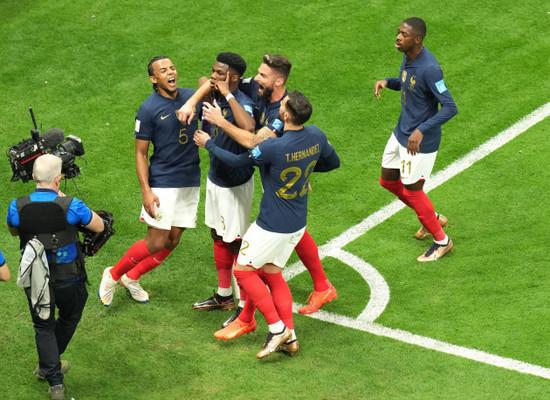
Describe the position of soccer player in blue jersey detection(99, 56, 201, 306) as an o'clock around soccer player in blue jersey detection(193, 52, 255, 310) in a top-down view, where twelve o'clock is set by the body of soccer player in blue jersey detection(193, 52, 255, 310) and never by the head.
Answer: soccer player in blue jersey detection(99, 56, 201, 306) is roughly at 2 o'clock from soccer player in blue jersey detection(193, 52, 255, 310).

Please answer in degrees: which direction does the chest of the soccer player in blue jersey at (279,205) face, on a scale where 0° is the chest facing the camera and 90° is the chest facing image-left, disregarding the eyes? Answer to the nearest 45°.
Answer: approximately 135°

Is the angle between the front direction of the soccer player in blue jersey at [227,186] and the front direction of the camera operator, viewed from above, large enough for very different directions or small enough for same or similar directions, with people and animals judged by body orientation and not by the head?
very different directions

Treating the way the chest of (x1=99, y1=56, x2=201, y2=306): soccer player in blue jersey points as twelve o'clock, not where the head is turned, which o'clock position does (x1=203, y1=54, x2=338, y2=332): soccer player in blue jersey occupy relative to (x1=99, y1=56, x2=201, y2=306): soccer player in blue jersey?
(x1=203, y1=54, x2=338, y2=332): soccer player in blue jersey is roughly at 11 o'clock from (x1=99, y1=56, x2=201, y2=306): soccer player in blue jersey.

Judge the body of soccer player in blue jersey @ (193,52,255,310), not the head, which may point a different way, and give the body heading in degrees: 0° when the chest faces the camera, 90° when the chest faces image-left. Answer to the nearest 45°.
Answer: approximately 45°

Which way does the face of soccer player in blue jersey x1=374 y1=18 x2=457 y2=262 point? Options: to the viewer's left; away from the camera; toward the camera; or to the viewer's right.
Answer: to the viewer's left

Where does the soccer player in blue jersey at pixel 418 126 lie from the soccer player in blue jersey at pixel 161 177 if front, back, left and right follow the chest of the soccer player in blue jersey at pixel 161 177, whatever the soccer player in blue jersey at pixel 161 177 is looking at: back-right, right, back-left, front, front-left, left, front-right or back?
front-left

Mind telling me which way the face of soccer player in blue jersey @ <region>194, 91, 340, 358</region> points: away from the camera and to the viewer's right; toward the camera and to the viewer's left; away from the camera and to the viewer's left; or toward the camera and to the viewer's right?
away from the camera and to the viewer's left

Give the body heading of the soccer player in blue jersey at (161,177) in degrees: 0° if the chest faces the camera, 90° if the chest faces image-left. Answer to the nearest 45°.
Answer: approximately 315°
